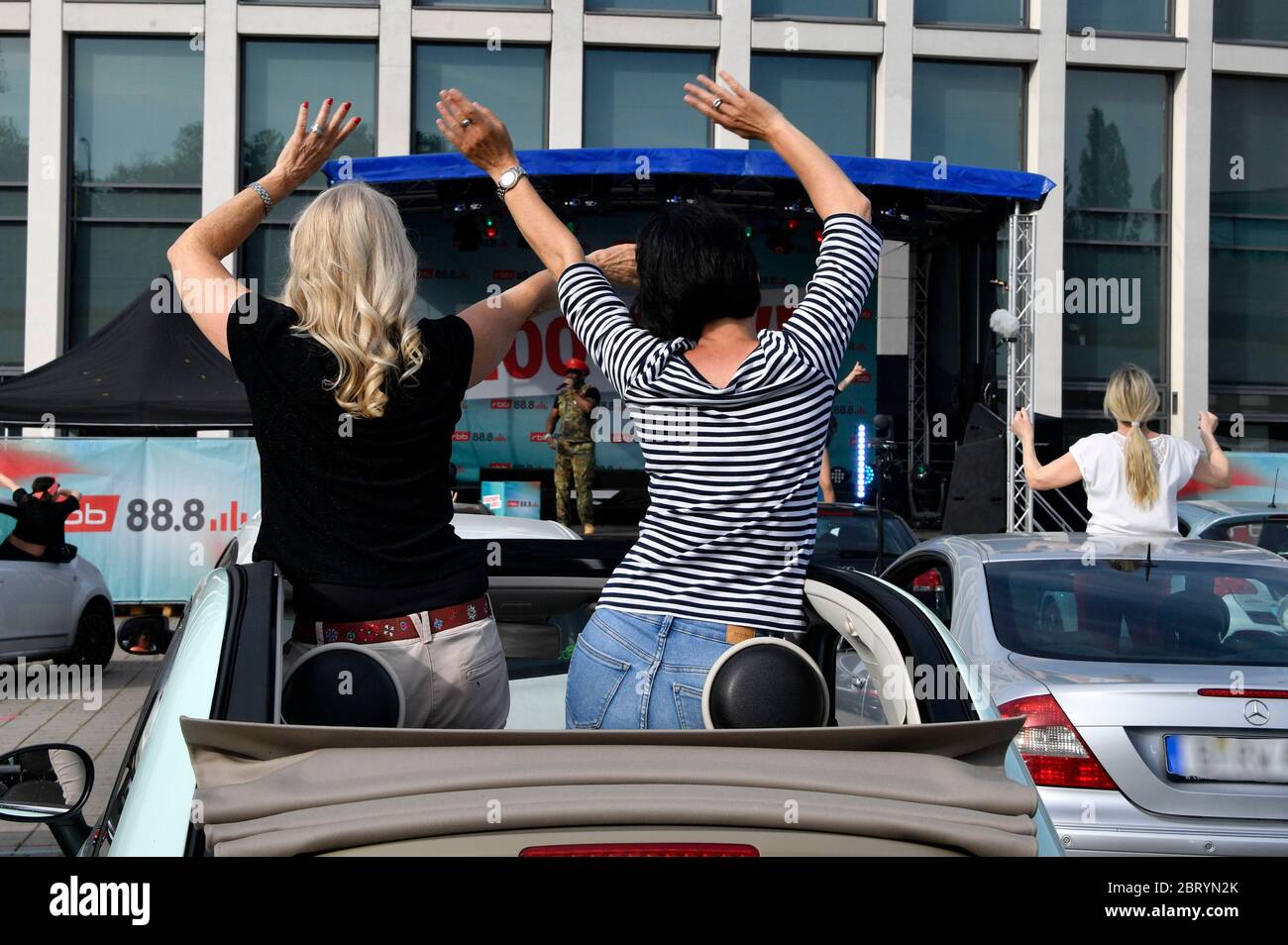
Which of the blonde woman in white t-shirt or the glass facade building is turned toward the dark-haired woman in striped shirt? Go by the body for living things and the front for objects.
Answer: the glass facade building

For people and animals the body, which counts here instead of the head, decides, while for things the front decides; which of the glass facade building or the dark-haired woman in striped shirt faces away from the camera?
the dark-haired woman in striped shirt

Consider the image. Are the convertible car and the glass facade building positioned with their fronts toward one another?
yes

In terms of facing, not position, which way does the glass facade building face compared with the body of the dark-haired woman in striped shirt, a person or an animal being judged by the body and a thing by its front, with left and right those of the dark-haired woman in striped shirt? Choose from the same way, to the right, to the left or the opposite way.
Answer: the opposite way

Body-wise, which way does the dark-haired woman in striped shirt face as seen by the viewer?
away from the camera

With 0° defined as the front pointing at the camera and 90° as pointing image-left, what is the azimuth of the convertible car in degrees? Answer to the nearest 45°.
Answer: approximately 180°

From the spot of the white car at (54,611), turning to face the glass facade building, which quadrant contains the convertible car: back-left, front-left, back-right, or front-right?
back-right

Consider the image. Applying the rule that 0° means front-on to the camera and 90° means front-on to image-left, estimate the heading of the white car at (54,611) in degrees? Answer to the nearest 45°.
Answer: approximately 225°

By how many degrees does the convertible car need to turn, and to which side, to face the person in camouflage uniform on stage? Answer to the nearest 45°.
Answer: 0° — it already faces them

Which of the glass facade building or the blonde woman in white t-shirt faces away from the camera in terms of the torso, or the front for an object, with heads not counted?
the blonde woman in white t-shirt

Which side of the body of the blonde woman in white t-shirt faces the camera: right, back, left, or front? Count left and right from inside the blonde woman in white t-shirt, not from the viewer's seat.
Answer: back

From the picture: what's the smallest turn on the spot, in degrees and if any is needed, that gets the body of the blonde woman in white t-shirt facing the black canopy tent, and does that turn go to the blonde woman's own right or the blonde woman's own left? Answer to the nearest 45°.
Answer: approximately 45° to the blonde woman's own left
